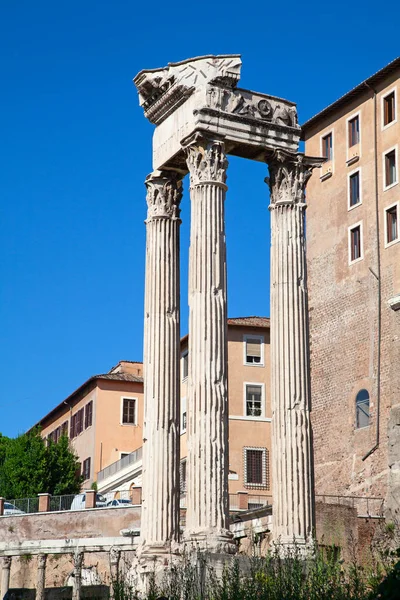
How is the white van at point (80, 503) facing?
to the viewer's right

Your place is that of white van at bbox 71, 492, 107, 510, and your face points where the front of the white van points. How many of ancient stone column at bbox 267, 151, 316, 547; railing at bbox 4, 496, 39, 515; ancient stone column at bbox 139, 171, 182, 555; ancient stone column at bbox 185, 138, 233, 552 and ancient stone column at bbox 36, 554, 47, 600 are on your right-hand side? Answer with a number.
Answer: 4

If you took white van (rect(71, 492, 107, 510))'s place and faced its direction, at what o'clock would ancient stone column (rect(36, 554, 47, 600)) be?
The ancient stone column is roughly at 3 o'clock from the white van.
